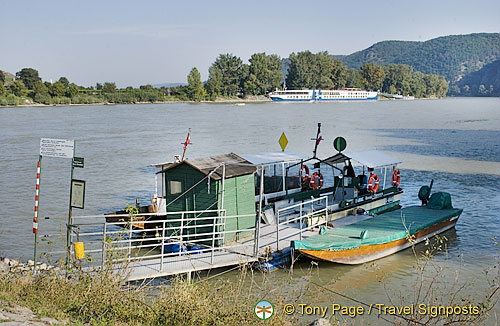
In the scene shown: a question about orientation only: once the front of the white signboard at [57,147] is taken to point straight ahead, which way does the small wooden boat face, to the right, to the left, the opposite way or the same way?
to the right

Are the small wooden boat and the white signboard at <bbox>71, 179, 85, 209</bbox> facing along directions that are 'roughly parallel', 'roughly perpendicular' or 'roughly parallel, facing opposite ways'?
roughly perpendicular

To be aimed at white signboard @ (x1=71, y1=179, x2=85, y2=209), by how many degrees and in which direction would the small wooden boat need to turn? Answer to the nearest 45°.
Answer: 0° — it already faces it

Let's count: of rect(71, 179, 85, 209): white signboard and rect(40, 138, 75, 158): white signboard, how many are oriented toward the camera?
2

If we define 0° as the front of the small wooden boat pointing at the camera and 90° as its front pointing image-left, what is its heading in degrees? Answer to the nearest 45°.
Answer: approximately 45°

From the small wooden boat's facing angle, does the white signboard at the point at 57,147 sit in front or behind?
in front

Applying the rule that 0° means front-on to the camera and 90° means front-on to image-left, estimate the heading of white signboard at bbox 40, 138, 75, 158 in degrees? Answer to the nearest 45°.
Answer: approximately 0°

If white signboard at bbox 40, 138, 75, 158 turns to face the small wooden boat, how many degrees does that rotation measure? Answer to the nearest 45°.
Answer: approximately 90° to its left
